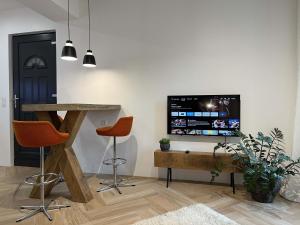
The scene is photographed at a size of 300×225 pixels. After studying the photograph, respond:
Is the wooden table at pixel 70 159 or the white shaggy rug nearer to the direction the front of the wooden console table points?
the white shaggy rug

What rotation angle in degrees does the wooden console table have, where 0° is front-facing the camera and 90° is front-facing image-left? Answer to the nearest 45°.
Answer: approximately 0°

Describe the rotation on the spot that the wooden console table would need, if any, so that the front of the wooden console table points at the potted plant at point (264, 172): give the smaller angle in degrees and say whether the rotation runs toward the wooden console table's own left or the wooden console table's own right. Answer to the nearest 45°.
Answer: approximately 45° to the wooden console table's own left

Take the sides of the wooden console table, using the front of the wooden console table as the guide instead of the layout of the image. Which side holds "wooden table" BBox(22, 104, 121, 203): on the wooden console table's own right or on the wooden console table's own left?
on the wooden console table's own right

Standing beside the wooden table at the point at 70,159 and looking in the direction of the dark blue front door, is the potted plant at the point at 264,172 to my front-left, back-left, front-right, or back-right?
back-right

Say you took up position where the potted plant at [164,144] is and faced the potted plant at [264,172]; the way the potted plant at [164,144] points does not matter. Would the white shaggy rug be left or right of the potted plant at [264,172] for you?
right

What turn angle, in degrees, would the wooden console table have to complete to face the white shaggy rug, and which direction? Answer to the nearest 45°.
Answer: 0° — it already faces it

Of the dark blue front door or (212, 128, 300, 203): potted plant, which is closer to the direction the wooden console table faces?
the potted plant

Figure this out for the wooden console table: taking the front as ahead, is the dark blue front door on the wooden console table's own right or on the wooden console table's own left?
on the wooden console table's own right
